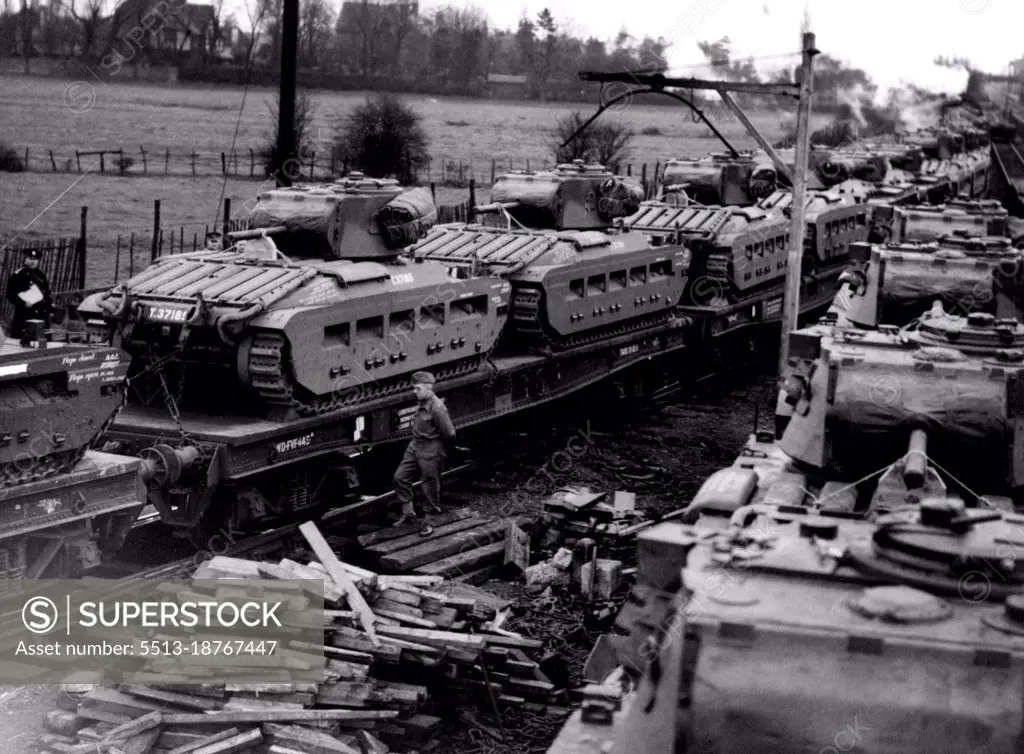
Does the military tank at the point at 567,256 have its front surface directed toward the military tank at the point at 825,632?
no

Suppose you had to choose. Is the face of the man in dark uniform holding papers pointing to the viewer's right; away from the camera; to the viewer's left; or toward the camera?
toward the camera

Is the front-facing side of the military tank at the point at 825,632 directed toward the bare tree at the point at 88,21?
no

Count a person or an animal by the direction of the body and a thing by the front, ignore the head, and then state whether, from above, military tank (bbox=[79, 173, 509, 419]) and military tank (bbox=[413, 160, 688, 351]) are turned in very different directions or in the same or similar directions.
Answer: same or similar directions
